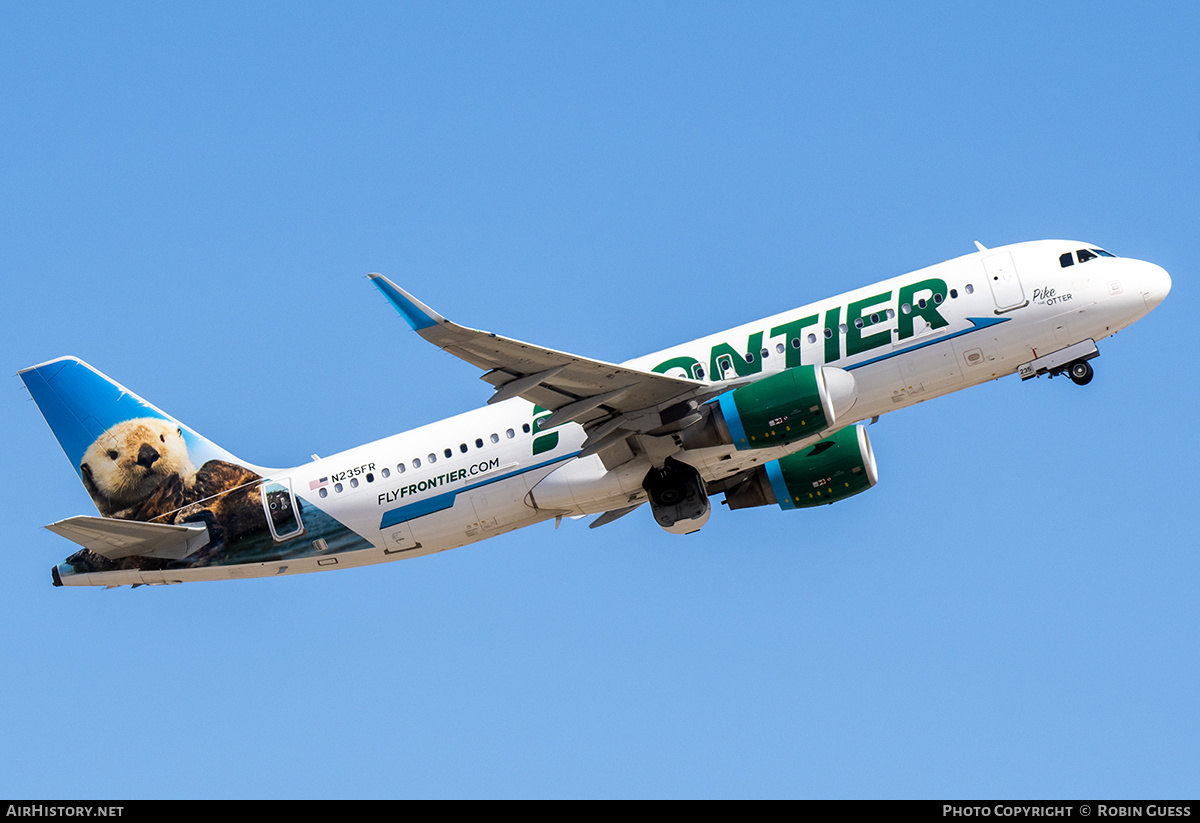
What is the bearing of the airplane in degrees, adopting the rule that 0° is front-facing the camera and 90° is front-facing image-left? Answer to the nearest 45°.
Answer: approximately 270°
